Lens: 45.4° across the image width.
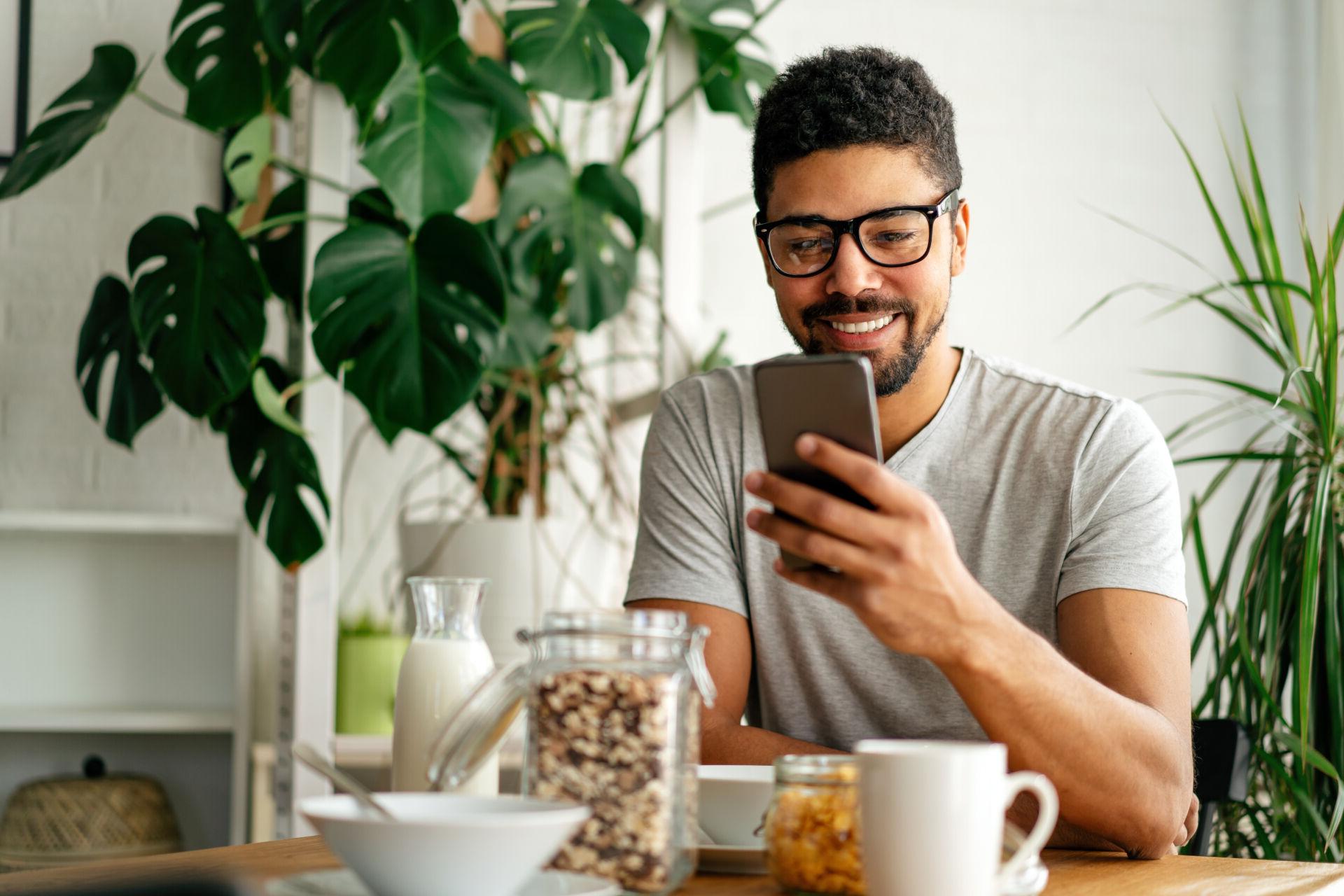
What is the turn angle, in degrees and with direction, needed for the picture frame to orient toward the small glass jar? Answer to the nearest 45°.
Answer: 0° — it already faces it

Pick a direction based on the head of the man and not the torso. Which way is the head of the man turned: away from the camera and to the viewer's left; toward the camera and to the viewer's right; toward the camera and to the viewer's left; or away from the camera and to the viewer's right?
toward the camera and to the viewer's left

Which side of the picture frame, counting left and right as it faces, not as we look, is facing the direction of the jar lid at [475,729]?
front

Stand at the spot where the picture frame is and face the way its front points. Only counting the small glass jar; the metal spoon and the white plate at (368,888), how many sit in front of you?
3

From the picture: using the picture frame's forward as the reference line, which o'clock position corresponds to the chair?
The chair is roughly at 11 o'clock from the picture frame.

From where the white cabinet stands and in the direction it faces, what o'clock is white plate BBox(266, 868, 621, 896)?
The white plate is roughly at 12 o'clock from the white cabinet.

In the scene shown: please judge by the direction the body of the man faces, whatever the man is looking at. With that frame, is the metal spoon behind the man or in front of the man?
in front

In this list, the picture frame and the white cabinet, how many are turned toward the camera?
2

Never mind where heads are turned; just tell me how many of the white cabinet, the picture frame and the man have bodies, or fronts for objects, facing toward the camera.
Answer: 3

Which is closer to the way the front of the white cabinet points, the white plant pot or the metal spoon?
the metal spoon

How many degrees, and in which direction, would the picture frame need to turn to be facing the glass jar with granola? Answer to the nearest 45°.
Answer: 0° — it already faces it

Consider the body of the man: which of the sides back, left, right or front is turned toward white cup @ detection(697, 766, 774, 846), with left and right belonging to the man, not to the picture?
front

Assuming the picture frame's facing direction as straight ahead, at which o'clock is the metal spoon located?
The metal spoon is roughly at 12 o'clock from the picture frame.
